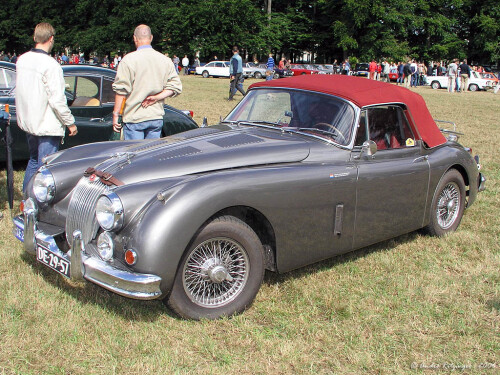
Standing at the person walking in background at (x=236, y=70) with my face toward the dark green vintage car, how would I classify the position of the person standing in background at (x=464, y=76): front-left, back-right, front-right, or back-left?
back-left

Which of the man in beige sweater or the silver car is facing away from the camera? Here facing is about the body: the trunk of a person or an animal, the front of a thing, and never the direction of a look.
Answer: the man in beige sweater

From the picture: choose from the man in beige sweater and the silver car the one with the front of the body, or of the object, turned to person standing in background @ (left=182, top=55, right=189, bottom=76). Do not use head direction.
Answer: the man in beige sweater

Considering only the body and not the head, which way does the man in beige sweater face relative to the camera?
away from the camera

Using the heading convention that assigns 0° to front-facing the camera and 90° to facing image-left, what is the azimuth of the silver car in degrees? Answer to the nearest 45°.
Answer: approximately 45°

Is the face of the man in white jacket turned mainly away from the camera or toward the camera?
away from the camera

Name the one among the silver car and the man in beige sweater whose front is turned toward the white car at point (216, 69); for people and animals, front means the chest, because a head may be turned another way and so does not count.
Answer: the man in beige sweater

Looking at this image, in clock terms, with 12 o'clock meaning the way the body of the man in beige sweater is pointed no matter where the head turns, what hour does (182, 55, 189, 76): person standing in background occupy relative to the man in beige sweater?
The person standing in background is roughly at 12 o'clock from the man in beige sweater.

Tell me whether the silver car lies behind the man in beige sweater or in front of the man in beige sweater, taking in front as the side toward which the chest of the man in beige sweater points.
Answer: behind
